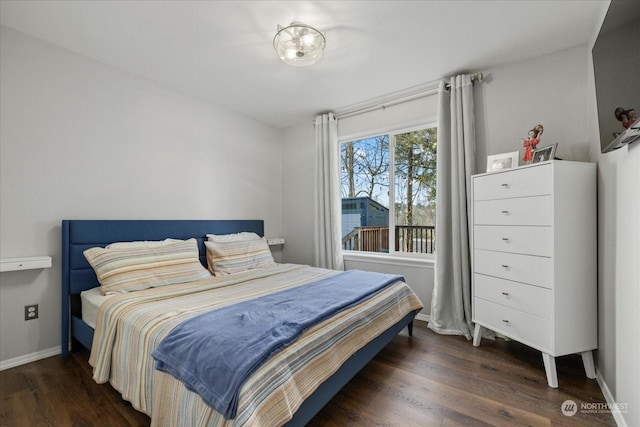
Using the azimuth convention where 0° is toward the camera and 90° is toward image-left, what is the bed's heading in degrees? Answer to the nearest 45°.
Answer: approximately 315°

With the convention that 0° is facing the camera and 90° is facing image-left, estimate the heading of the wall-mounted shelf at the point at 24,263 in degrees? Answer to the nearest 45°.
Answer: approximately 315°

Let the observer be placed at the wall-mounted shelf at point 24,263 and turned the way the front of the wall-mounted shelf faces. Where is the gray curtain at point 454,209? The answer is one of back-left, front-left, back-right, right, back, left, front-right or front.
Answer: front

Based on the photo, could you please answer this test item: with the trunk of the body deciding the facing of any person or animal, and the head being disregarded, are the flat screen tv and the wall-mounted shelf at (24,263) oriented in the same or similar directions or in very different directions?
very different directions

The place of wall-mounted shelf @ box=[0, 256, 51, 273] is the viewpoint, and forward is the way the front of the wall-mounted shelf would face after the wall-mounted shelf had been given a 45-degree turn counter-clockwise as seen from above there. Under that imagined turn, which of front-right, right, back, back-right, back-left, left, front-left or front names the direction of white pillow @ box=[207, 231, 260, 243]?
front

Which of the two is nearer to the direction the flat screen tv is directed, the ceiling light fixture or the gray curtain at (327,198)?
the ceiling light fixture

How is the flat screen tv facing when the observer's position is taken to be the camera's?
facing the viewer and to the left of the viewer

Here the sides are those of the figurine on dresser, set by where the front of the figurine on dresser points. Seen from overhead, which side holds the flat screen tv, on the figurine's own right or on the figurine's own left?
on the figurine's own left

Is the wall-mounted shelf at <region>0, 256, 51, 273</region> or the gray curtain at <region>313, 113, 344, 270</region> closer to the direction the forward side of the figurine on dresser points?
the wall-mounted shelf
